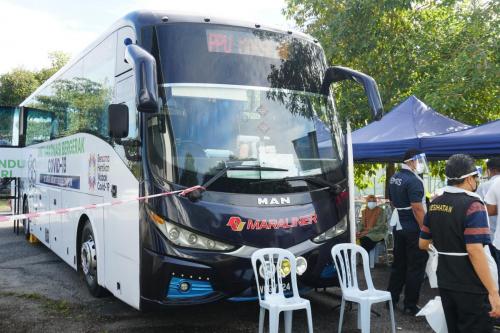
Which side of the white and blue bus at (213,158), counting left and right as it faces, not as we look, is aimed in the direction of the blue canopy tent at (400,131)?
left

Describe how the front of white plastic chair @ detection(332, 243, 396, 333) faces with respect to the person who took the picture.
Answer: facing the viewer and to the right of the viewer

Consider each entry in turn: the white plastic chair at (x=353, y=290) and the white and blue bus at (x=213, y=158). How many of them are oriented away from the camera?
0

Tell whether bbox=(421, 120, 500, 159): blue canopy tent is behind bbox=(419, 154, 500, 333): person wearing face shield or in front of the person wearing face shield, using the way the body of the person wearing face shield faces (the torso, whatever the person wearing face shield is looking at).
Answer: in front

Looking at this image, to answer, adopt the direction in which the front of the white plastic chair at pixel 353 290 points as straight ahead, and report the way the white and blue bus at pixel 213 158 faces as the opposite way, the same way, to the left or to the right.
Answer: the same way

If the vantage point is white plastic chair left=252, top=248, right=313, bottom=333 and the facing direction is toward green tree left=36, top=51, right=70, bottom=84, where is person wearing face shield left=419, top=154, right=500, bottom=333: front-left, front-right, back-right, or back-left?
back-right

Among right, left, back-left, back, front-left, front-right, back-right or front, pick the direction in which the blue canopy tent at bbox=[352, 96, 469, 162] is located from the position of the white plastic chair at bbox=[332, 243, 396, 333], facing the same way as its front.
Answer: back-left

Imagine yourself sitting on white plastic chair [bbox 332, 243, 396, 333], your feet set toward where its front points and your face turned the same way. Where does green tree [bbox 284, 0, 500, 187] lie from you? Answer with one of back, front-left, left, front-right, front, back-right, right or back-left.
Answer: back-left

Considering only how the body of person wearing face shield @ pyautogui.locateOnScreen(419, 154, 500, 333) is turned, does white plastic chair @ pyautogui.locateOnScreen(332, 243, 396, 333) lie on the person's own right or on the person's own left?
on the person's own left

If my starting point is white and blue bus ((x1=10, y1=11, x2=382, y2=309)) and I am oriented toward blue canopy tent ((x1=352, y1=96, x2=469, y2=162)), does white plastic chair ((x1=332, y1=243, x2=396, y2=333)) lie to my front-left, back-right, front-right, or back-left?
front-right
